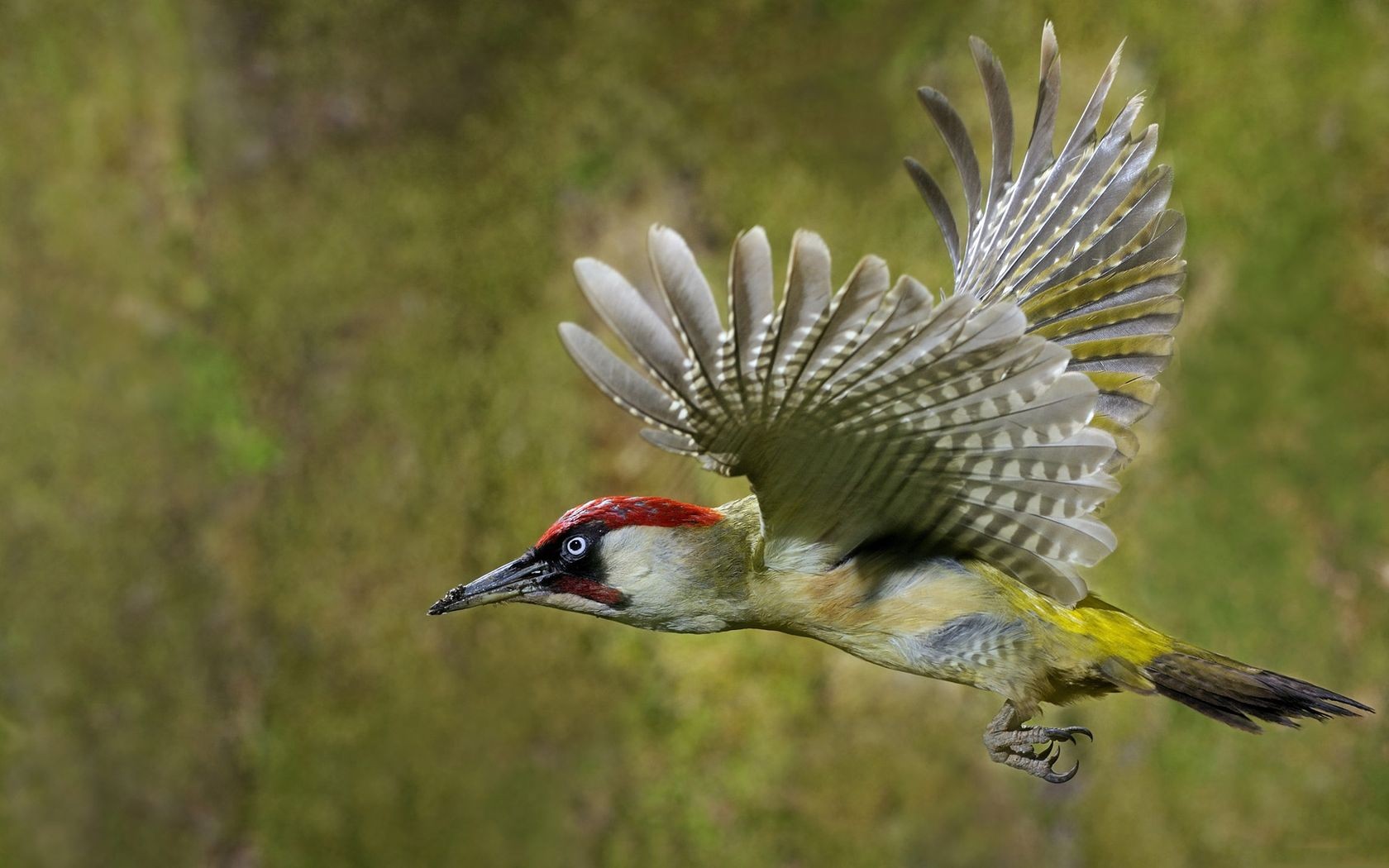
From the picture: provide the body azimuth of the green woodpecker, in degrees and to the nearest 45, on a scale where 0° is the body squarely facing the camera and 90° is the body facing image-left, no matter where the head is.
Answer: approximately 90°
